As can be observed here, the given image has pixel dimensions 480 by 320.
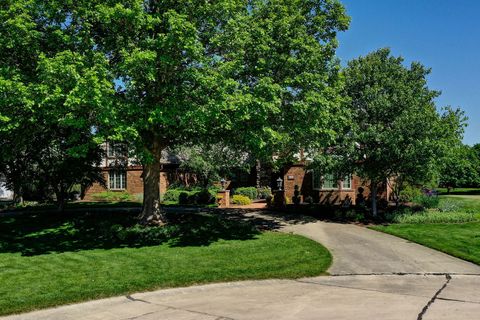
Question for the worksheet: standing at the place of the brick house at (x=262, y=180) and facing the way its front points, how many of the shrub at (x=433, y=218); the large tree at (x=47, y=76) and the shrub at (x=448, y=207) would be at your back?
0

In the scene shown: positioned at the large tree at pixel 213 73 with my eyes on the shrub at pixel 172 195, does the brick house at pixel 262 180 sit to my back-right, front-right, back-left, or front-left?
front-right

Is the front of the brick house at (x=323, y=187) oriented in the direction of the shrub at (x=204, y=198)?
no

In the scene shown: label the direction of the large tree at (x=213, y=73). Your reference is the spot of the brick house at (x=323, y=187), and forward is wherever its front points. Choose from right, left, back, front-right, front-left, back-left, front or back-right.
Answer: front

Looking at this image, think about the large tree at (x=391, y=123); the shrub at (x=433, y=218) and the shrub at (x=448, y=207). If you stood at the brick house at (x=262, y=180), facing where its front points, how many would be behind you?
0

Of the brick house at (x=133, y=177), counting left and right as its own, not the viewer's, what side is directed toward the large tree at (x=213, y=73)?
front

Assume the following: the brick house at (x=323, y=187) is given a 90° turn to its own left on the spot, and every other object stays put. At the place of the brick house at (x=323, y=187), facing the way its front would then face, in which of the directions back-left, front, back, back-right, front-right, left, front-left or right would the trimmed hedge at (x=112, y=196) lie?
back

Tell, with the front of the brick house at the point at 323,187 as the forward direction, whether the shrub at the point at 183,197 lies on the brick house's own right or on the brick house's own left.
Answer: on the brick house's own right

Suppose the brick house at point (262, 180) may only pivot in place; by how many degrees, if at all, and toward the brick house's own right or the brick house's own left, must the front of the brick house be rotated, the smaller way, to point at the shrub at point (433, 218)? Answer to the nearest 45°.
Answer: approximately 45° to the brick house's own left

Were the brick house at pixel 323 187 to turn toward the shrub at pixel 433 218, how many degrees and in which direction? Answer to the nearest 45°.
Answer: approximately 45° to its left

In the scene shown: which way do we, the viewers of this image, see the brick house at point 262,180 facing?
facing the viewer
